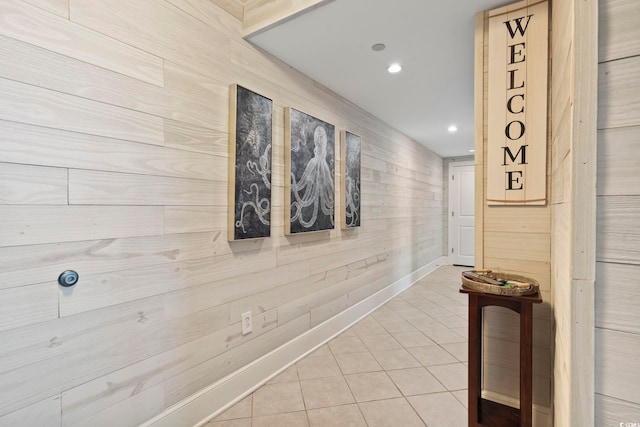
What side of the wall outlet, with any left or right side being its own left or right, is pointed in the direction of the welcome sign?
front

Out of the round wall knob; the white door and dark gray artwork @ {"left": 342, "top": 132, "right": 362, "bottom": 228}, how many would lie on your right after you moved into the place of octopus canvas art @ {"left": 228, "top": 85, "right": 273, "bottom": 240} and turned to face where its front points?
1

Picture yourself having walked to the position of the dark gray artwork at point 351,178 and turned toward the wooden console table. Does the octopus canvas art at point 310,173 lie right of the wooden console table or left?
right

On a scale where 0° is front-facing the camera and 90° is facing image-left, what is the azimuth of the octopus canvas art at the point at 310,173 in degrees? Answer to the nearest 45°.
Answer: approximately 315°

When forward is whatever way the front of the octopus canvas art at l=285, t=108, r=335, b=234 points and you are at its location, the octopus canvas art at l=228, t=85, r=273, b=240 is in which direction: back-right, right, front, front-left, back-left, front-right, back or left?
right

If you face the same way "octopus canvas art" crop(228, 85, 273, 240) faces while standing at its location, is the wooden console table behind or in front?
in front

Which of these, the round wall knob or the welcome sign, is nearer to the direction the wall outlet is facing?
the welcome sign

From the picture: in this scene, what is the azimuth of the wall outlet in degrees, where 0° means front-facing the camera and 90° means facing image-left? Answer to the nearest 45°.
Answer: approximately 315°

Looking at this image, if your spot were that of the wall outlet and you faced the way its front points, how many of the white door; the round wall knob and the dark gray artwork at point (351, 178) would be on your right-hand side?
1

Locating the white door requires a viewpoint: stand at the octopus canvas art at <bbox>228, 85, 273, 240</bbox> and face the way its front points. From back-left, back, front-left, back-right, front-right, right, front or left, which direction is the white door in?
left

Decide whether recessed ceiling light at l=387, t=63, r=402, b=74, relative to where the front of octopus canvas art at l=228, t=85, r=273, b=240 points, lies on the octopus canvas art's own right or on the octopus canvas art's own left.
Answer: on the octopus canvas art's own left

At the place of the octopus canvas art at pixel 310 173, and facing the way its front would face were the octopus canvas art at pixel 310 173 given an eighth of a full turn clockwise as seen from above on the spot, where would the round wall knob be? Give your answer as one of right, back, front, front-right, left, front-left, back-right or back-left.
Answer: front-right
